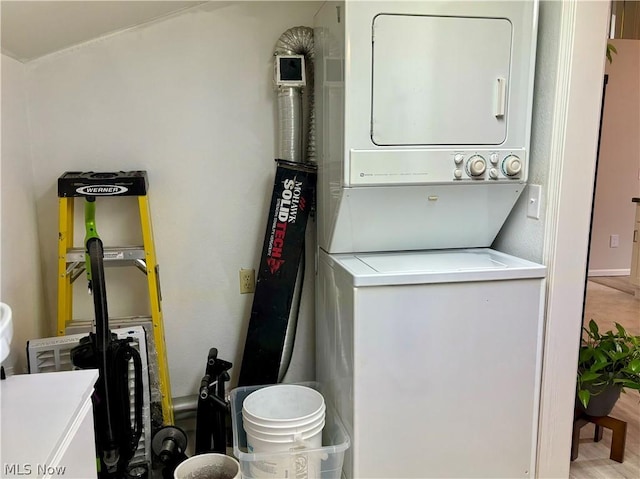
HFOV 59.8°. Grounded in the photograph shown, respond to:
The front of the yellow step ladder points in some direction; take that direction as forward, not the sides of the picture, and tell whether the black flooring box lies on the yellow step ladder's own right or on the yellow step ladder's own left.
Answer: on the yellow step ladder's own left

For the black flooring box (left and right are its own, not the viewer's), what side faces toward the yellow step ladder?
right

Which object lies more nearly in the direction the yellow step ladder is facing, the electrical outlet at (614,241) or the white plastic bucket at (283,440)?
the white plastic bucket

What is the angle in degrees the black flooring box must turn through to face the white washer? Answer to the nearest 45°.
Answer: approximately 45° to its left

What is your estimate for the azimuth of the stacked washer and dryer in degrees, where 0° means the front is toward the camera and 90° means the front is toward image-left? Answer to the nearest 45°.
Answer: approximately 0°

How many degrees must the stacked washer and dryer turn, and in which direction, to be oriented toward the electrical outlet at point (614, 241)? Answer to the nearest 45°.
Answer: approximately 135° to its left

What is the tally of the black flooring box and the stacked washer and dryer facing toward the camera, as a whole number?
2
